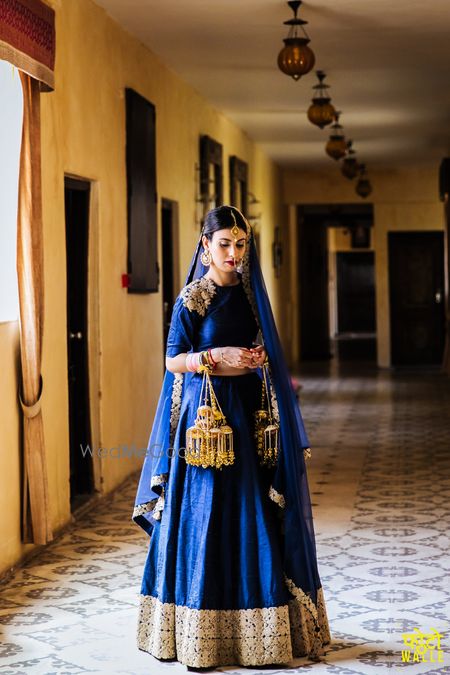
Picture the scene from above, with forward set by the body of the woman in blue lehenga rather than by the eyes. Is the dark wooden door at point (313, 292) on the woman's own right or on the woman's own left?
on the woman's own left

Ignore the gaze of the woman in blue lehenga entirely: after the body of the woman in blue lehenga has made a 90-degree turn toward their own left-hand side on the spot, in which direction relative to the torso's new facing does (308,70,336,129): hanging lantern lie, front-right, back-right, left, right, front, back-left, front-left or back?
front-left

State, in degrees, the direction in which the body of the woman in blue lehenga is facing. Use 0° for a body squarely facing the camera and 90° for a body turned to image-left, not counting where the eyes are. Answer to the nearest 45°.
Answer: approximately 315°

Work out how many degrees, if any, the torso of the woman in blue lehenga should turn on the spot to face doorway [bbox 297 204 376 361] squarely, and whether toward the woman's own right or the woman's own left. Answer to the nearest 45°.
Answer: approximately 135° to the woman's own left

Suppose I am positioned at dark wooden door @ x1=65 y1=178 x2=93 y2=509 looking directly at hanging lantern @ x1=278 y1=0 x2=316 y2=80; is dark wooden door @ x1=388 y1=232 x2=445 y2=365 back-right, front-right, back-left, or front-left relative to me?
front-left

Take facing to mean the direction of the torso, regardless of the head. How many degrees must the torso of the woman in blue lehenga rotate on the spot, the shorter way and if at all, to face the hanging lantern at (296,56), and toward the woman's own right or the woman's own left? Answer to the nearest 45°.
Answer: approximately 135° to the woman's own left

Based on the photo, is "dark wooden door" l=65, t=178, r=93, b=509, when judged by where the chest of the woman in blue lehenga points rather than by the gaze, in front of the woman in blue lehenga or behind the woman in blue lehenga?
behind
